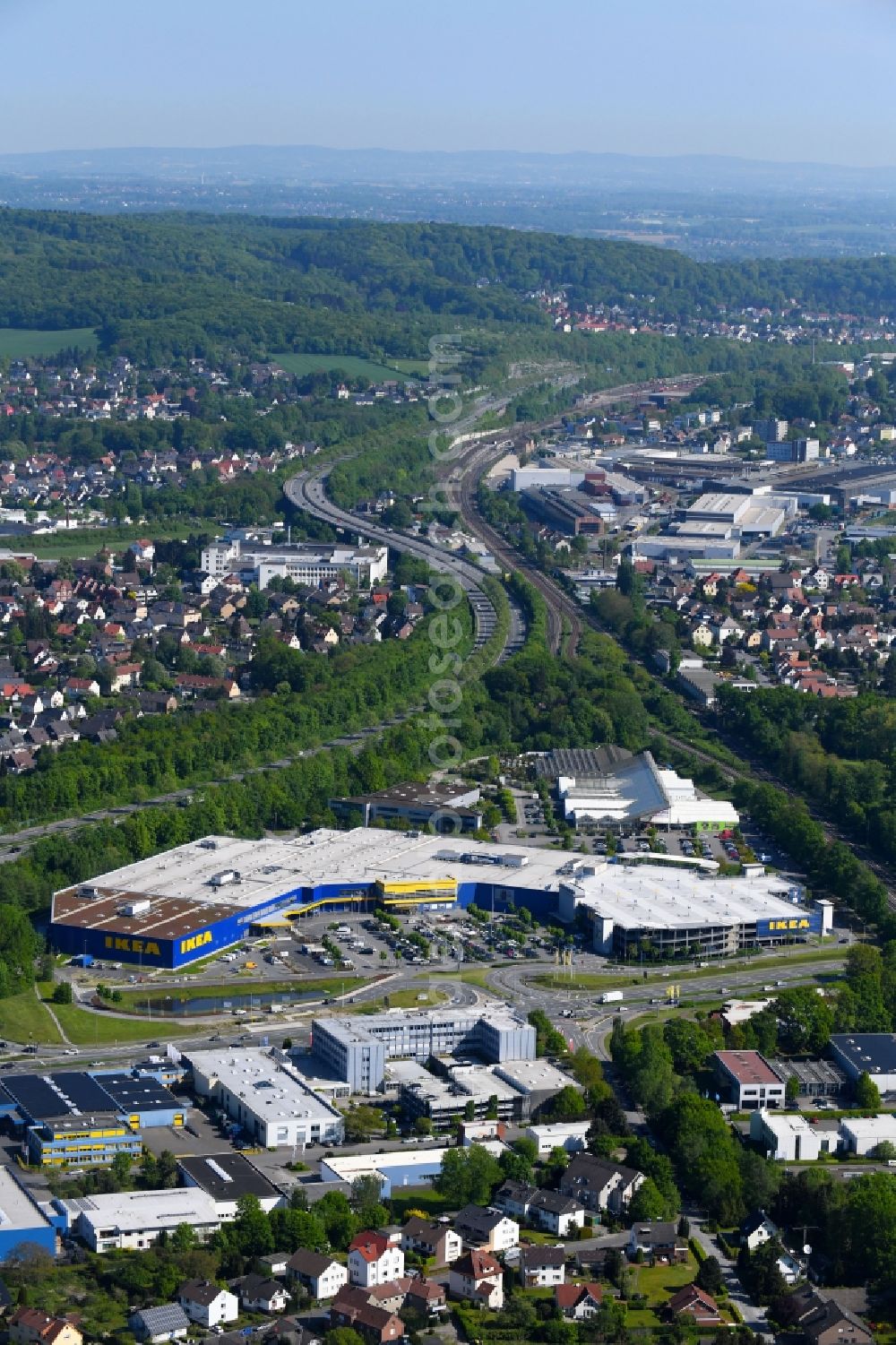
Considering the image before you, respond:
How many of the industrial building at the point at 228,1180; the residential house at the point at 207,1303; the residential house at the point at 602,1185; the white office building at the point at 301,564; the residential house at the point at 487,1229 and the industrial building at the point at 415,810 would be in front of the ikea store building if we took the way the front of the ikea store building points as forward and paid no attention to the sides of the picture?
4

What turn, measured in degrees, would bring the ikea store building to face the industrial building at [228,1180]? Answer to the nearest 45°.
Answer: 0° — it already faces it

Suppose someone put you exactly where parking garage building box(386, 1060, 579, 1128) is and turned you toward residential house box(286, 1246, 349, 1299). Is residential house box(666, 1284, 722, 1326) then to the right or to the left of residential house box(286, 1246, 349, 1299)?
left

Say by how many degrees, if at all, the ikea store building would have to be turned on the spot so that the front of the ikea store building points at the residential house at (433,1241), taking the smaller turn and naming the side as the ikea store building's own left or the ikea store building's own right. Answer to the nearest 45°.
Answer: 0° — it already faces it

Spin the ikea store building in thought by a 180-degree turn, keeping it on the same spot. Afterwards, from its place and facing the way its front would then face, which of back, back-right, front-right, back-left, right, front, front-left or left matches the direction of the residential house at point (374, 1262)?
back

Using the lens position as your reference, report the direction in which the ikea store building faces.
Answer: facing the viewer

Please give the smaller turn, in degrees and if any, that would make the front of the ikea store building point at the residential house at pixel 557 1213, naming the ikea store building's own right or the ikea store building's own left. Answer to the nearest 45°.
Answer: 0° — it already faces it

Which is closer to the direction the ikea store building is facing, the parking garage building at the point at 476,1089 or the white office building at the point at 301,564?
the parking garage building

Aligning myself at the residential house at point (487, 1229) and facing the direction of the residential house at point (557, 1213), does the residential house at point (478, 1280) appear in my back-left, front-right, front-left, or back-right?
back-right

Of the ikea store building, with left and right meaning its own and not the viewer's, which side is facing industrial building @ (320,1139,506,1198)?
front

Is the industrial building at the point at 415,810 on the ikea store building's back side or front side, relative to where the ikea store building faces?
on the back side

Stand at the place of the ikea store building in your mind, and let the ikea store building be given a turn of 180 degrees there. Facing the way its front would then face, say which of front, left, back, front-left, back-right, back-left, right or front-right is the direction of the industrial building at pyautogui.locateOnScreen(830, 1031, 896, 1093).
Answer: back-right

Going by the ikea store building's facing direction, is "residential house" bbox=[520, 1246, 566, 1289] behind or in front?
in front

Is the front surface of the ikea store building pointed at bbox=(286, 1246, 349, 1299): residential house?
yes

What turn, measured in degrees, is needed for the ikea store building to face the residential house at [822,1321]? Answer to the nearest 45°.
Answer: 0° — it already faces it

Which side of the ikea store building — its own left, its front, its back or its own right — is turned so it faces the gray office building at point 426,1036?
front

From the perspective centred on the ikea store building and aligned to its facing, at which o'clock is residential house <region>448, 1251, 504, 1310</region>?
The residential house is roughly at 12 o'clock from the ikea store building.
